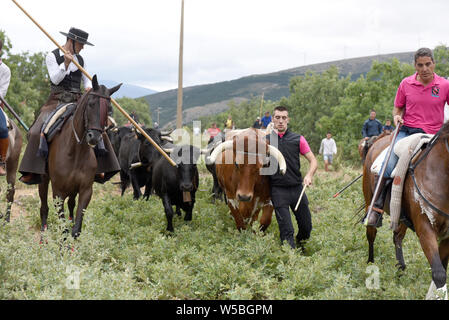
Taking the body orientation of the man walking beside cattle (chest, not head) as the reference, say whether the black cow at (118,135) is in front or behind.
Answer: behind

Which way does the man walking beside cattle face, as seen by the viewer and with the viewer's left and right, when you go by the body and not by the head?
facing the viewer

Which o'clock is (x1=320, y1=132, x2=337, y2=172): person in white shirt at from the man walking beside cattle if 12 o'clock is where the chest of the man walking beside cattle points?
The person in white shirt is roughly at 6 o'clock from the man walking beside cattle.

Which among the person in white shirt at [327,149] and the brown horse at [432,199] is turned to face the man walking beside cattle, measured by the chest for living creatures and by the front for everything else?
the person in white shirt

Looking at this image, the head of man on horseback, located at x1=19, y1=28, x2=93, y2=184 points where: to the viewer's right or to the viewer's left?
to the viewer's right

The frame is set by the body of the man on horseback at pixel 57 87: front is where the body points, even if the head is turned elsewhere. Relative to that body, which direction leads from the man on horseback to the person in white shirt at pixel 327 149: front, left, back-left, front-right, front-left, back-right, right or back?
left

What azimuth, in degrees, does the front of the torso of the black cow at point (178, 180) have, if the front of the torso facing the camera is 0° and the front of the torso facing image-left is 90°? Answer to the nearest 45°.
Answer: approximately 315°

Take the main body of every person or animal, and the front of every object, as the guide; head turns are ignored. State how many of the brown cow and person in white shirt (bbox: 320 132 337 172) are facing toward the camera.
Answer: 2

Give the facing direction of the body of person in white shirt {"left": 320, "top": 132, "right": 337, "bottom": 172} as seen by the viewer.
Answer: toward the camera

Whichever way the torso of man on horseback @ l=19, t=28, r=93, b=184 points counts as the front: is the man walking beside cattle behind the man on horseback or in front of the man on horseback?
in front

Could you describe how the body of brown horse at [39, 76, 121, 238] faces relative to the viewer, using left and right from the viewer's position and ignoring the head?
facing the viewer and to the right of the viewer

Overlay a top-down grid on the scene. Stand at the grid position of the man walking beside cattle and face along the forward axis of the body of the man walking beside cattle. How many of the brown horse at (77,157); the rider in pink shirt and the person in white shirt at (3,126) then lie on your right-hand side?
2

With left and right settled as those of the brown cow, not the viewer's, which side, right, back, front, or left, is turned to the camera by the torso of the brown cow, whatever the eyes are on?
front
